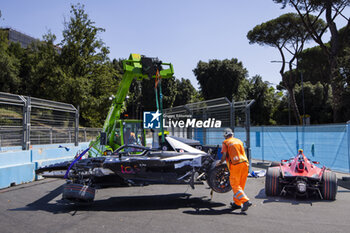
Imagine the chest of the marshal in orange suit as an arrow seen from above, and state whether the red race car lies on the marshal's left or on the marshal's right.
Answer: on the marshal's right

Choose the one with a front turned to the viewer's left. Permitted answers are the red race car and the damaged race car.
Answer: the damaged race car

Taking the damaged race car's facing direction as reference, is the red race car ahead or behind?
behind

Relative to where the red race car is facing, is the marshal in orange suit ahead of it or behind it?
behind

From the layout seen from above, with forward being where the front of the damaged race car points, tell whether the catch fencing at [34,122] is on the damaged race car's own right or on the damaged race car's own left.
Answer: on the damaged race car's own right

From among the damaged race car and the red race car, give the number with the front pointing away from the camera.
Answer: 1

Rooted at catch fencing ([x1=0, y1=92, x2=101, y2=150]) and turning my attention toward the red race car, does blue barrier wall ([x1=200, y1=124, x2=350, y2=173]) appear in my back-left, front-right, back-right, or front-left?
front-left

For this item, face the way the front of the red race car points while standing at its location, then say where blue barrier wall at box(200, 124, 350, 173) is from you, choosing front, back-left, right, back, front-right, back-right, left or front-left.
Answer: front

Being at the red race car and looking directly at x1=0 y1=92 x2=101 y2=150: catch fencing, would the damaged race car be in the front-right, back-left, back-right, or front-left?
front-left

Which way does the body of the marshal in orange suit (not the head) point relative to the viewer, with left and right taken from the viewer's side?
facing away from the viewer and to the left of the viewer

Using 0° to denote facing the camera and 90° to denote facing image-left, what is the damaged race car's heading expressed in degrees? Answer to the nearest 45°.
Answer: approximately 90°

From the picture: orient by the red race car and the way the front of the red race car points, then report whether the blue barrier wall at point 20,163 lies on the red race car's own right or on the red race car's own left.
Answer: on the red race car's own left

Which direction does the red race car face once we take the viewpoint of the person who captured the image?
facing away from the viewer
